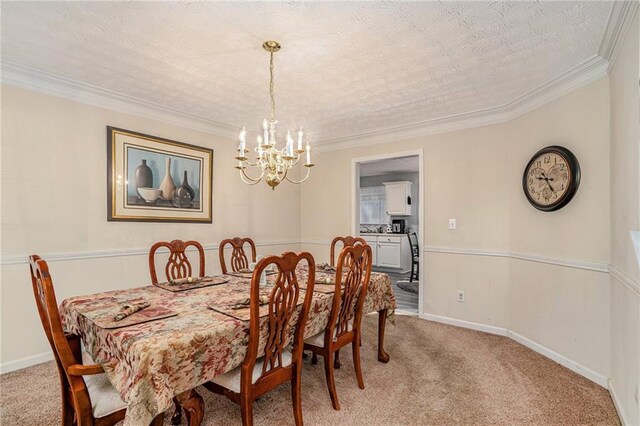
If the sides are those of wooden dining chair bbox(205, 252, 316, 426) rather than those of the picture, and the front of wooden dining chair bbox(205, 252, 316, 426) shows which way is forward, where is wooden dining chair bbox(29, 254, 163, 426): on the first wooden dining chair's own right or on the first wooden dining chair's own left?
on the first wooden dining chair's own left

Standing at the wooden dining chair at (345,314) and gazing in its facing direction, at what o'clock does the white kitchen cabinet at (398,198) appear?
The white kitchen cabinet is roughly at 2 o'clock from the wooden dining chair.

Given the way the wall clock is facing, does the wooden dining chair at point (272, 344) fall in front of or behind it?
in front

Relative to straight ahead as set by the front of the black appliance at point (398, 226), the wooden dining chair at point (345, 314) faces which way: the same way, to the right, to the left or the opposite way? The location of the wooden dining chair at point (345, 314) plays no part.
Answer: to the right

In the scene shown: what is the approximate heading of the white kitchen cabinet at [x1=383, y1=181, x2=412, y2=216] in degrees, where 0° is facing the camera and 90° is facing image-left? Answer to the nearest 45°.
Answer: approximately 45°

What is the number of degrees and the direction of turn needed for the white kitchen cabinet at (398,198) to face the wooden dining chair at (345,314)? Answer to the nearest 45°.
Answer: approximately 45° to its left

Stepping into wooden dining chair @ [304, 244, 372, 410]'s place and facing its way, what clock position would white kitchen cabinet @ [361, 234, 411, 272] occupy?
The white kitchen cabinet is roughly at 2 o'clock from the wooden dining chair.

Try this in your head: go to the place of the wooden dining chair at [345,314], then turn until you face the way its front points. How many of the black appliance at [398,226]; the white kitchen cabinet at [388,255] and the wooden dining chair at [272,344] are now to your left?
1

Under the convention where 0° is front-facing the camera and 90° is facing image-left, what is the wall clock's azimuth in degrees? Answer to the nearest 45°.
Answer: approximately 45°

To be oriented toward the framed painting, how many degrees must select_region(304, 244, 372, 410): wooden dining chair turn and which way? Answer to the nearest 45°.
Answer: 0° — it already faces it
